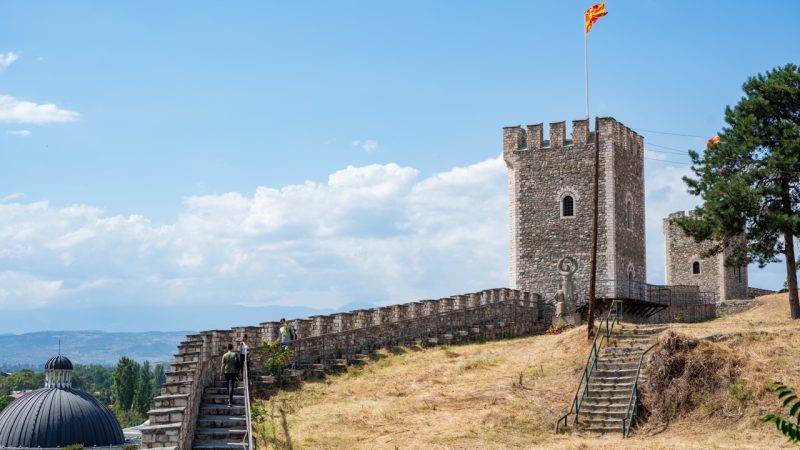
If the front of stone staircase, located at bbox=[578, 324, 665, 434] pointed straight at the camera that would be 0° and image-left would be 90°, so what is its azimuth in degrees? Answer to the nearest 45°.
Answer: approximately 0°

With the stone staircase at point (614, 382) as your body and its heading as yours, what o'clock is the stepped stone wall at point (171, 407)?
the stepped stone wall at point (171, 407) is roughly at 2 o'clock from the stone staircase at point (614, 382).

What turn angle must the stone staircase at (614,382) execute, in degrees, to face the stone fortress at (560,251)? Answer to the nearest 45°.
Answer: approximately 180°

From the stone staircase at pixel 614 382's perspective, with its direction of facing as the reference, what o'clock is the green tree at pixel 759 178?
The green tree is roughly at 7 o'clock from the stone staircase.

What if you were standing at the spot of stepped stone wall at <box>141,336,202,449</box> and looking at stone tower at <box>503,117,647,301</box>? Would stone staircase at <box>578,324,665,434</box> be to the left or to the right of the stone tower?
right

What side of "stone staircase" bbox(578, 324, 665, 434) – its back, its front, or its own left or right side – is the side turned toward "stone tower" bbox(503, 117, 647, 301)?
back
